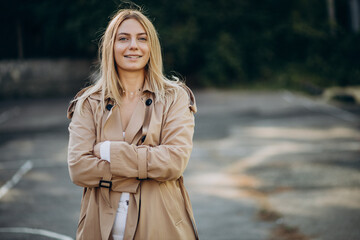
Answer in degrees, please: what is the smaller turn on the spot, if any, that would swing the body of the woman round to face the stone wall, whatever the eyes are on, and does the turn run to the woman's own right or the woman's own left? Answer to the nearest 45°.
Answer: approximately 180°

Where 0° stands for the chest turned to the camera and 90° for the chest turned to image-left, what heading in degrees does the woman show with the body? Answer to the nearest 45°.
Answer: approximately 0°
